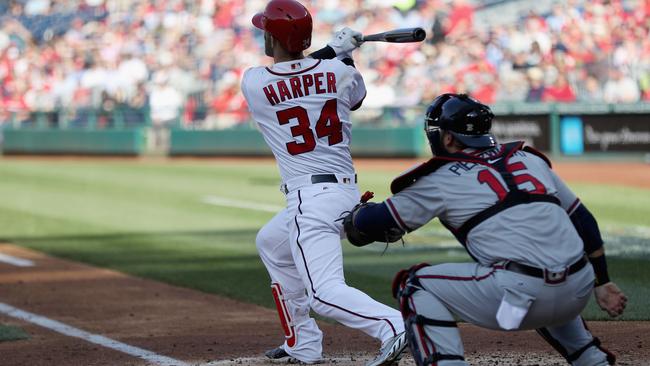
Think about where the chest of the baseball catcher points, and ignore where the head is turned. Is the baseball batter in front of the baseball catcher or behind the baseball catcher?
in front

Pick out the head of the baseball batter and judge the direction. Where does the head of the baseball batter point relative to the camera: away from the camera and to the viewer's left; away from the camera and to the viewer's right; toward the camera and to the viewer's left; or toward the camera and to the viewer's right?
away from the camera and to the viewer's left

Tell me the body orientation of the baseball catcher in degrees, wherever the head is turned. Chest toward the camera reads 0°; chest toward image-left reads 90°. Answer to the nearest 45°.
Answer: approximately 135°
